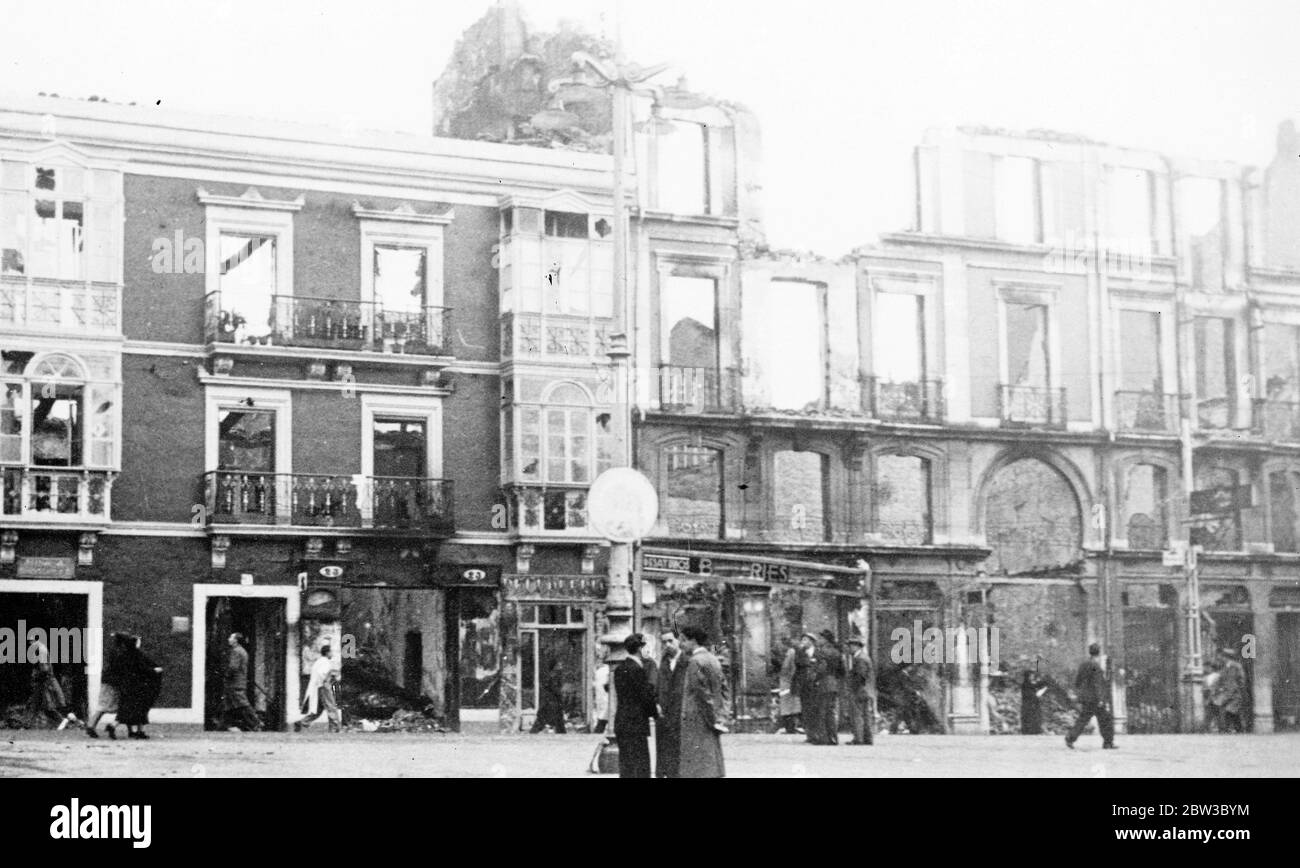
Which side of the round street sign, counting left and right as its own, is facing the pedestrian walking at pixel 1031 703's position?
left

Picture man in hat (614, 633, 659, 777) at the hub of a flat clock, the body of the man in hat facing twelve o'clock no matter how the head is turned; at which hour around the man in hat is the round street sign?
The round street sign is roughly at 9 o'clock from the man in hat.

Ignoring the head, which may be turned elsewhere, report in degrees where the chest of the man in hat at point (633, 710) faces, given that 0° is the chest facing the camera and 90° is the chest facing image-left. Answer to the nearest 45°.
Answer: approximately 270°

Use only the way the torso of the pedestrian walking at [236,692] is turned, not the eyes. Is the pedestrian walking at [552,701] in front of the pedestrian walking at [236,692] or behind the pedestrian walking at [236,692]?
behind

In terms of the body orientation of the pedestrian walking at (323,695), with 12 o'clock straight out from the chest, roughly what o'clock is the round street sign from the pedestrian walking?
The round street sign is roughly at 12 o'clock from the pedestrian walking.
